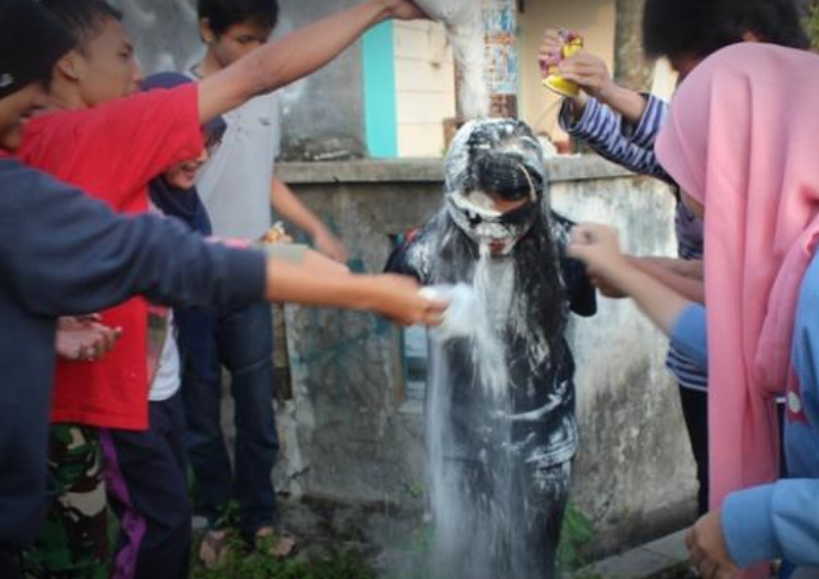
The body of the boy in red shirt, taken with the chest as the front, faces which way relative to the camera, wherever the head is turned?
to the viewer's right

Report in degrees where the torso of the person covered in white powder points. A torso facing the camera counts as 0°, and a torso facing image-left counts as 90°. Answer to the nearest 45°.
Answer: approximately 0°

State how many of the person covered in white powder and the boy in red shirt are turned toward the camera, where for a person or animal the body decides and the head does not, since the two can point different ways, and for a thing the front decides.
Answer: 1

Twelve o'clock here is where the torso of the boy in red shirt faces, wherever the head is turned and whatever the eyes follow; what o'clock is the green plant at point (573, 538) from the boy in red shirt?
The green plant is roughly at 11 o'clock from the boy in red shirt.

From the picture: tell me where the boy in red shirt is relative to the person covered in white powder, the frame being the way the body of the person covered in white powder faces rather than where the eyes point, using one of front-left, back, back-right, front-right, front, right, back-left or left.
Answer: right

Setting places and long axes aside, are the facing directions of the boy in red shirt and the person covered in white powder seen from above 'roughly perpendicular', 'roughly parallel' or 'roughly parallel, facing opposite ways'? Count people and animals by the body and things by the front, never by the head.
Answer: roughly perpendicular

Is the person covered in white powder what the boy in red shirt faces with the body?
yes

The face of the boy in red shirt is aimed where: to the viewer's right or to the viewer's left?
to the viewer's right
